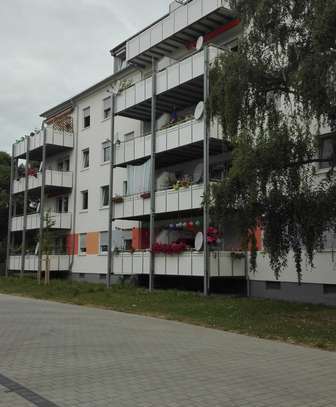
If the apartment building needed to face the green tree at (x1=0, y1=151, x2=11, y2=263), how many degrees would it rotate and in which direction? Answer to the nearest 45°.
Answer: approximately 90° to its right

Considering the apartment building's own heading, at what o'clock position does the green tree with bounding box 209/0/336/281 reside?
The green tree is roughly at 10 o'clock from the apartment building.

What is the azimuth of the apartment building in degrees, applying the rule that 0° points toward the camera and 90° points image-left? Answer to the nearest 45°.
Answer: approximately 45°
